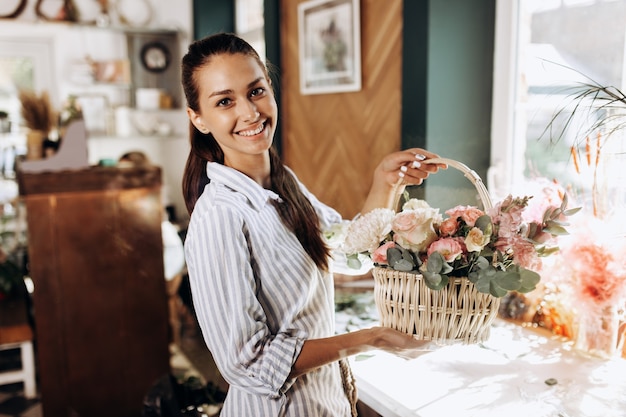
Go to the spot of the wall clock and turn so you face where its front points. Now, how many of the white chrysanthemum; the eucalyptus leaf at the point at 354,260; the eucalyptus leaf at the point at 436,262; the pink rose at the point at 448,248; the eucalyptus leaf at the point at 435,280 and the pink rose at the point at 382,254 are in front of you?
6

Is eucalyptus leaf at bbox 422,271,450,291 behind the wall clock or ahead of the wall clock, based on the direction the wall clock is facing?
ahead

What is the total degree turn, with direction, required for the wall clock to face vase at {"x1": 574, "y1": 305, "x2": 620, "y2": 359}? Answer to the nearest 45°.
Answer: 0° — it already faces it

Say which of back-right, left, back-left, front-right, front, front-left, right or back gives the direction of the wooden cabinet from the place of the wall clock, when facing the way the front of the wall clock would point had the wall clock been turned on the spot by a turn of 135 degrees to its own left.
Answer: back-right

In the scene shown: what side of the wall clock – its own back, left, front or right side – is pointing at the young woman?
front

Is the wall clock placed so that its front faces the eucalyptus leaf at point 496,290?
yes

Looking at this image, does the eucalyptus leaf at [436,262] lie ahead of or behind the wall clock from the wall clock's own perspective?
ahead

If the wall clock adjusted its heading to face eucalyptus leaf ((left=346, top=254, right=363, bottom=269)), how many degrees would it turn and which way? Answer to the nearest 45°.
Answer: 0° — it already faces it

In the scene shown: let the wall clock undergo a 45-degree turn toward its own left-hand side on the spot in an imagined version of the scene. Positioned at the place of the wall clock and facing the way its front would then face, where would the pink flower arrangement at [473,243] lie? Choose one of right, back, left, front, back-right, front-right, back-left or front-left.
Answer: front-right

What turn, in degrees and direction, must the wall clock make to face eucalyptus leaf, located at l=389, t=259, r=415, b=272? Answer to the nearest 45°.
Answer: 0° — it already faces it

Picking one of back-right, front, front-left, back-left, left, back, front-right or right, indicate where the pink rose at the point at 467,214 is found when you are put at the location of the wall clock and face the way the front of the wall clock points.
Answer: front

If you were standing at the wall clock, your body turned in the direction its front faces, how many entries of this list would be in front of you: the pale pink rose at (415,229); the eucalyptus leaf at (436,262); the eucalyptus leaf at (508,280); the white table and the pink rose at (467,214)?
5

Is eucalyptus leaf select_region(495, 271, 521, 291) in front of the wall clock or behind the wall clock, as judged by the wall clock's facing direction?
in front

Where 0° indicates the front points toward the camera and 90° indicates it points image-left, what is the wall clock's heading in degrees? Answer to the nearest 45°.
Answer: approximately 0°

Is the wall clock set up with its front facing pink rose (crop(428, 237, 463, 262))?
yes
